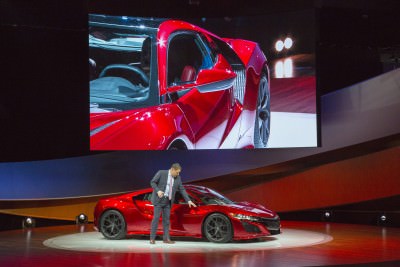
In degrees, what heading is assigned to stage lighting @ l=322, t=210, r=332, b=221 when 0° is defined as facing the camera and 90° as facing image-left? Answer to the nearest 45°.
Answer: approximately 0°

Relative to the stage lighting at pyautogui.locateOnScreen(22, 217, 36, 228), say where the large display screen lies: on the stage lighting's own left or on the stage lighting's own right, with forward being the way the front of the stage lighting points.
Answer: on the stage lighting's own left

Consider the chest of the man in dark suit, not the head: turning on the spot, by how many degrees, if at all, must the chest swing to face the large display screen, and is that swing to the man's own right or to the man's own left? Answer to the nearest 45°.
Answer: approximately 135° to the man's own left

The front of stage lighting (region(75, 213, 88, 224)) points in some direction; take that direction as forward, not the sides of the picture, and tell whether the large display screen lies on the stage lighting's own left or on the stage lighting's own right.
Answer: on the stage lighting's own left

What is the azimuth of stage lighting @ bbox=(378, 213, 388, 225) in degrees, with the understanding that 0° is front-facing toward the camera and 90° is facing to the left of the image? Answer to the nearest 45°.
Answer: approximately 0°
